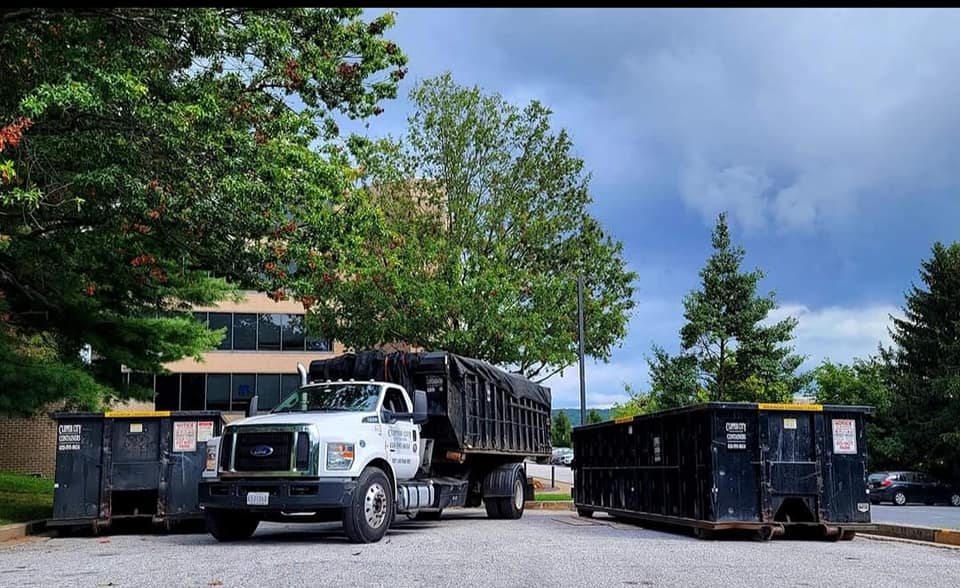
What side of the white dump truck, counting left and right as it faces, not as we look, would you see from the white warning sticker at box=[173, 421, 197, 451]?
right

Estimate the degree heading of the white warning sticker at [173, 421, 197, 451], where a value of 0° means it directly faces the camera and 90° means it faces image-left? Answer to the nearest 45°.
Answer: approximately 0°

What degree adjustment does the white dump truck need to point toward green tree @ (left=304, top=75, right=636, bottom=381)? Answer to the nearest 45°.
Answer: approximately 135° to its right

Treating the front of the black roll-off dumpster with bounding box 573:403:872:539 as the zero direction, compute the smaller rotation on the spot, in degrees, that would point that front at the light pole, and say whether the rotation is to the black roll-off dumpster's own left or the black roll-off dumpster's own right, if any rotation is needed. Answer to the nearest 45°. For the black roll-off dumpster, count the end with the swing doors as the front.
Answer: approximately 135° to the black roll-off dumpster's own left

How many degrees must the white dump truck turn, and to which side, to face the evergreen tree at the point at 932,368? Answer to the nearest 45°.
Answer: approximately 180°

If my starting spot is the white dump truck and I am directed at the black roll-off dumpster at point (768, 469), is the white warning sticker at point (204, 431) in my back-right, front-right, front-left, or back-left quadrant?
back-left

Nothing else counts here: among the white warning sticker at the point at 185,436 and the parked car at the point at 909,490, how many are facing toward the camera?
1

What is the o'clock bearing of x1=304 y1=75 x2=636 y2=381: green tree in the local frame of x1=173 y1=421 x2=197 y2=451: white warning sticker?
The green tree is roughly at 7 o'clock from the white warning sticker.

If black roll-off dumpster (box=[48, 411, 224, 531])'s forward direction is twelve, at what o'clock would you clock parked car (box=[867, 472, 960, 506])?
The parked car is roughly at 8 o'clock from the black roll-off dumpster.
